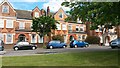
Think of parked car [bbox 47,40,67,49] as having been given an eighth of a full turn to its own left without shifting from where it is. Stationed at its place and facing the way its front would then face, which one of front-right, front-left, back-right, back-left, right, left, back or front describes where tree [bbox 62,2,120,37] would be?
back-right
